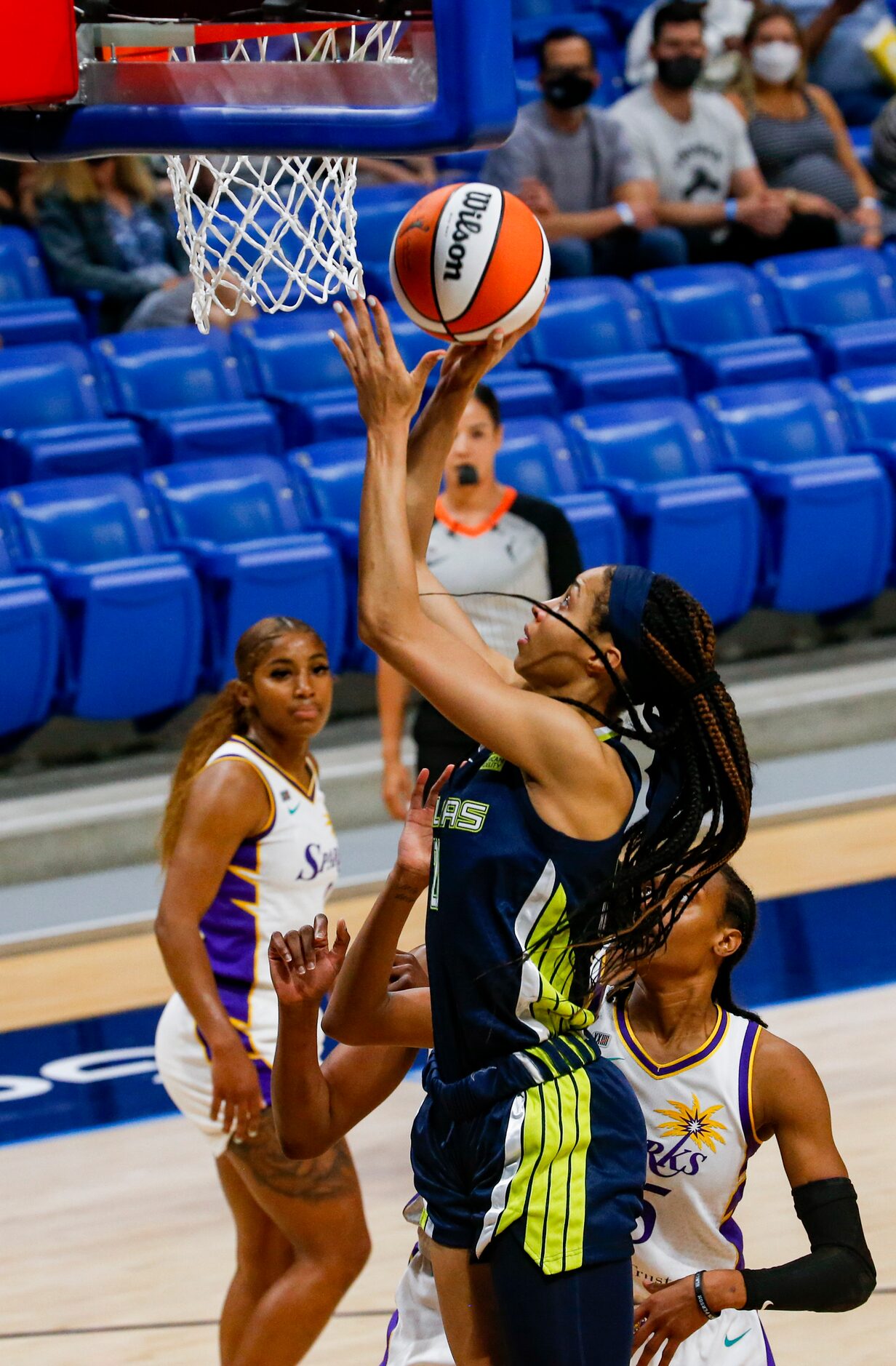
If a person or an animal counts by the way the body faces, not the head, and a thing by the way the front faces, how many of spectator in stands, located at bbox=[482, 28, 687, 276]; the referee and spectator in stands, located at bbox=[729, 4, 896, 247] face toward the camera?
3

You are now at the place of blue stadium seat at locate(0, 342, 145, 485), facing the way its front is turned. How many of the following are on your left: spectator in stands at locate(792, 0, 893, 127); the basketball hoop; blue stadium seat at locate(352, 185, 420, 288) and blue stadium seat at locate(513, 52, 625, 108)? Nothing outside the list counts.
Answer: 3

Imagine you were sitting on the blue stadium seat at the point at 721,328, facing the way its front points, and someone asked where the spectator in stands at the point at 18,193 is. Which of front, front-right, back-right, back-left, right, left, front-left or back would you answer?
back-right

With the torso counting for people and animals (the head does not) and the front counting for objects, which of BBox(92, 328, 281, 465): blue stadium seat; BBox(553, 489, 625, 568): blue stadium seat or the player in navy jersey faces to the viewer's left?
the player in navy jersey

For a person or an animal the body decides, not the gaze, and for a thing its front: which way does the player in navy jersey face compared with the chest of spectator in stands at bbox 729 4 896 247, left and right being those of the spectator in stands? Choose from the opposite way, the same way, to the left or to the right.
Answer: to the right

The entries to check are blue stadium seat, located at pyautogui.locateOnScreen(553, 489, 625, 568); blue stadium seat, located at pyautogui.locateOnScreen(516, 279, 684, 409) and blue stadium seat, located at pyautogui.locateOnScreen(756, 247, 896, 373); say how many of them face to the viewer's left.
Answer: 0

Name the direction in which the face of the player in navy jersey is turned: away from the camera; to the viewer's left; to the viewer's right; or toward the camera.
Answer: to the viewer's left

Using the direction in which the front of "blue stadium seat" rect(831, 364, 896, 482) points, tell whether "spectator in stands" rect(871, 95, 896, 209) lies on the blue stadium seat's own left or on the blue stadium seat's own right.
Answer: on the blue stadium seat's own left

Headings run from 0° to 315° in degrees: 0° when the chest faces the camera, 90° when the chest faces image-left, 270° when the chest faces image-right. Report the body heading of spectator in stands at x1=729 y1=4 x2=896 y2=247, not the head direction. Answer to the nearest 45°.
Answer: approximately 0°

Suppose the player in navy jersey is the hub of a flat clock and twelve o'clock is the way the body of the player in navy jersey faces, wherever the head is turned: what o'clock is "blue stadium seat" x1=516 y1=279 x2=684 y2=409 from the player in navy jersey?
The blue stadium seat is roughly at 3 o'clock from the player in navy jersey.

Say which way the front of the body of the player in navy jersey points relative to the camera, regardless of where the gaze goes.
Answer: to the viewer's left

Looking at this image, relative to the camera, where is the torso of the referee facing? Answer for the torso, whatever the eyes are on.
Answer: toward the camera

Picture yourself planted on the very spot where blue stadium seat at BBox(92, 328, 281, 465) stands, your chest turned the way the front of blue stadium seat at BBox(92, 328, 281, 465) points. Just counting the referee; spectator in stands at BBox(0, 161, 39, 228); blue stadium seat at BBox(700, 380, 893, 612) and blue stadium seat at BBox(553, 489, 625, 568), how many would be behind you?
1

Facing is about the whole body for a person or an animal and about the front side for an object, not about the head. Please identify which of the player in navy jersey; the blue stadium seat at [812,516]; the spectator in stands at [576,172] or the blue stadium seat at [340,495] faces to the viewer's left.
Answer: the player in navy jersey

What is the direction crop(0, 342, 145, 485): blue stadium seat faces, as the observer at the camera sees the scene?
facing the viewer and to the right of the viewer

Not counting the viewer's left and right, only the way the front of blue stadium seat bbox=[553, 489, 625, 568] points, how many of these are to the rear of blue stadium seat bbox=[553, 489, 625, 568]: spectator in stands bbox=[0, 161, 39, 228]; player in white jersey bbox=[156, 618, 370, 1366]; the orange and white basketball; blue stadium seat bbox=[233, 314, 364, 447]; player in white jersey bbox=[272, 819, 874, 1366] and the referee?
2

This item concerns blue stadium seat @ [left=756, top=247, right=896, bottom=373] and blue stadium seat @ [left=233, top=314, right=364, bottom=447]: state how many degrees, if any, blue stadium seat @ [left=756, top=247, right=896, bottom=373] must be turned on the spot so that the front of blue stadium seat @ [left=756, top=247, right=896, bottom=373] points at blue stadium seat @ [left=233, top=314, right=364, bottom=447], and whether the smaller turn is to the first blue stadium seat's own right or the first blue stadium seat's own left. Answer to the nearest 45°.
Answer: approximately 90° to the first blue stadium seat's own right
